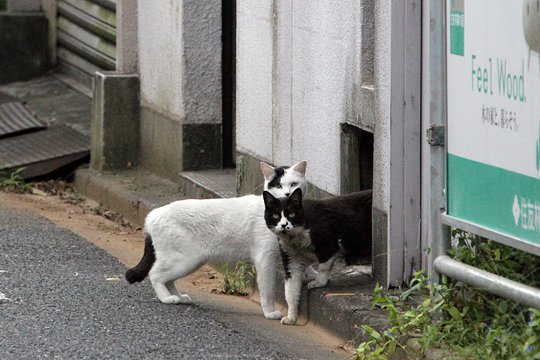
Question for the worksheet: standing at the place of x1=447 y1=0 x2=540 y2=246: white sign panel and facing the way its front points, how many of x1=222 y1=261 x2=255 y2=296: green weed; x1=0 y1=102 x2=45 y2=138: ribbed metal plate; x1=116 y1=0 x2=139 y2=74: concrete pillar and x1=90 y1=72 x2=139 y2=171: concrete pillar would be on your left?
0

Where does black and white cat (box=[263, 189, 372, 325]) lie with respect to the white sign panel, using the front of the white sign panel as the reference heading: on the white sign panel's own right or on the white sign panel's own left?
on the white sign panel's own right

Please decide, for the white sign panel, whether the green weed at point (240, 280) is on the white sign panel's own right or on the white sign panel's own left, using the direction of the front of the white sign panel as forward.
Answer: on the white sign panel's own right

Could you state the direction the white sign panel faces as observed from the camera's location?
facing the viewer and to the left of the viewer

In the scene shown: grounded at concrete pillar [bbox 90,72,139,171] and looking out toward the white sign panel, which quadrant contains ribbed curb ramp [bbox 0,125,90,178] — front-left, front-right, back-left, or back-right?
back-right

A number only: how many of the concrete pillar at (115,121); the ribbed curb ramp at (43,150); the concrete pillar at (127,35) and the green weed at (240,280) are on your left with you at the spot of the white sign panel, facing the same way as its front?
0

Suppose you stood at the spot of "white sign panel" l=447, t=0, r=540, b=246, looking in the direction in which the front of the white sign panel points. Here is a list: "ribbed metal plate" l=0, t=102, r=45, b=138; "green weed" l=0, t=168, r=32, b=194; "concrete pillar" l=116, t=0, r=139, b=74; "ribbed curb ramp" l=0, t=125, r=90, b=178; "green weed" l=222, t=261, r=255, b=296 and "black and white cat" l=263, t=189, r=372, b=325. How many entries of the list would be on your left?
0

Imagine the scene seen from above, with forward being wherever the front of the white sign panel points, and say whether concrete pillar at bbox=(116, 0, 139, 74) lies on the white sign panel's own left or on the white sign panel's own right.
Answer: on the white sign panel's own right

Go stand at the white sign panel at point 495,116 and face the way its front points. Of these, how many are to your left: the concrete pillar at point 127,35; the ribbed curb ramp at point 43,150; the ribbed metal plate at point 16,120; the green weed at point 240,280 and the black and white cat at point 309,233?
0

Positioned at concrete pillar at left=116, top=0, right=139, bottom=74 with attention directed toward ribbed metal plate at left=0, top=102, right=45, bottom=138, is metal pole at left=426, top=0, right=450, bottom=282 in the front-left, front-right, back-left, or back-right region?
back-left

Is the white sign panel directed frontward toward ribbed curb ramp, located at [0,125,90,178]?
no

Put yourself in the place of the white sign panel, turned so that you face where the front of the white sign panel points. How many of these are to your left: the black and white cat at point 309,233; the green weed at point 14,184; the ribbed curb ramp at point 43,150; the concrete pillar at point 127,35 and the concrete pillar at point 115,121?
0

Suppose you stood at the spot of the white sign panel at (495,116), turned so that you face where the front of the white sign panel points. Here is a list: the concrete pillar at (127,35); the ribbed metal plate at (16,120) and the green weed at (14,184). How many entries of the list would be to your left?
0

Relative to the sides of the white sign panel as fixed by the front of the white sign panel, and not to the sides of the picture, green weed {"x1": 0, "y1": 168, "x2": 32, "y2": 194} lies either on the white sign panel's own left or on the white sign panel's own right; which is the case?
on the white sign panel's own right
